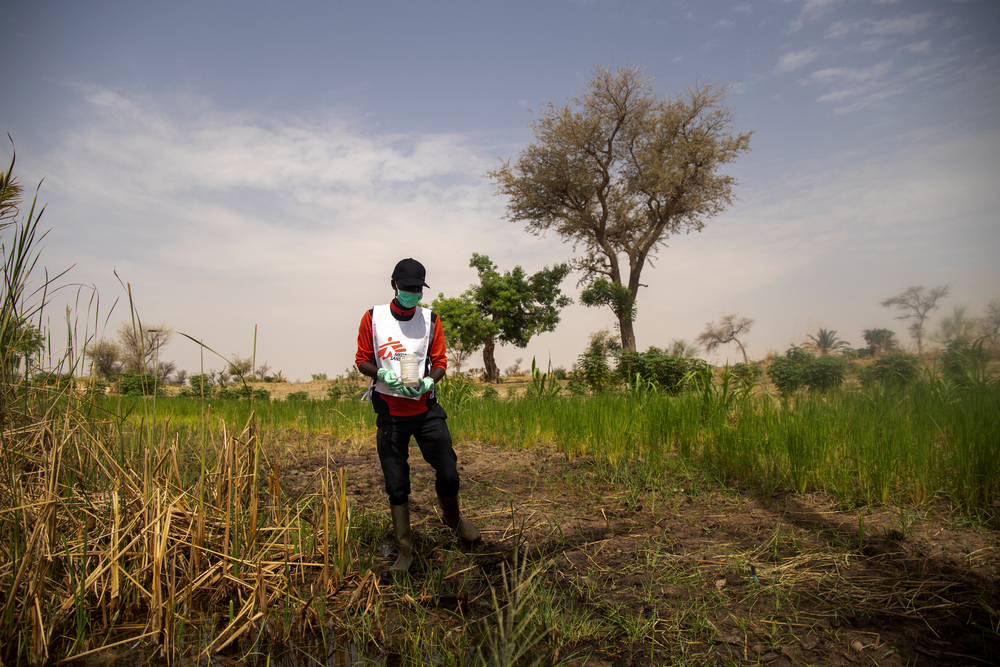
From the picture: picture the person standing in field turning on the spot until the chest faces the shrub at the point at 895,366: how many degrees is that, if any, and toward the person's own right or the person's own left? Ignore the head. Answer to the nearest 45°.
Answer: approximately 135° to the person's own left

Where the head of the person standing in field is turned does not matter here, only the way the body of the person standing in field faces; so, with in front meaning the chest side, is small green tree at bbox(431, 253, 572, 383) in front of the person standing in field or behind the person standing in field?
behind

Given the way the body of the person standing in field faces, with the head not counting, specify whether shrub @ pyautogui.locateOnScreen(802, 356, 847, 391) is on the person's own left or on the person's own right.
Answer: on the person's own left

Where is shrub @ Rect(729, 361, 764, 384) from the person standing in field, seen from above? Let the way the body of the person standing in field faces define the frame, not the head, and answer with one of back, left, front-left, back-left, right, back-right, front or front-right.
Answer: back-left

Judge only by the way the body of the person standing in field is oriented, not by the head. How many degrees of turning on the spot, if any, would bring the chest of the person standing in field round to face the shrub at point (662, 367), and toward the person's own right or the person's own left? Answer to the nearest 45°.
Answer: approximately 135° to the person's own left

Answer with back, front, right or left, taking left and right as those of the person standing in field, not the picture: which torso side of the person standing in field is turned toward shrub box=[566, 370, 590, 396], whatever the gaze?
back

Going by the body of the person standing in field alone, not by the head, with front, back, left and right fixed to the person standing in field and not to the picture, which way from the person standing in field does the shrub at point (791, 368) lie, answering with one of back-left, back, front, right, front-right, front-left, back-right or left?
back-left

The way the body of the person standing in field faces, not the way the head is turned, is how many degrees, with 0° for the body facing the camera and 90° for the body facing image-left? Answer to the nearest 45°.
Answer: approximately 0°
